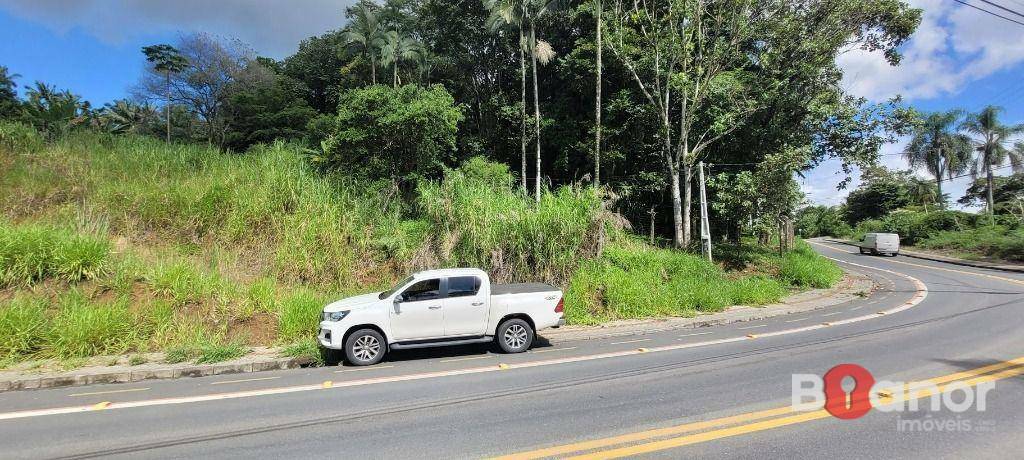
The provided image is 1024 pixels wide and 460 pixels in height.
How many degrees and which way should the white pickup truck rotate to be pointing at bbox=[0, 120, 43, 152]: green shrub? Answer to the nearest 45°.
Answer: approximately 45° to its right

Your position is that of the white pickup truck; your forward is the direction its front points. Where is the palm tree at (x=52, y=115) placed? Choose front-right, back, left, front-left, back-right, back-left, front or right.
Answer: front-right

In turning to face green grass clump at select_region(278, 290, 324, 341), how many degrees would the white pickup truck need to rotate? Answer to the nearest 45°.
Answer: approximately 45° to its right

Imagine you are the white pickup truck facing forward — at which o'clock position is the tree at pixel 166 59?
The tree is roughly at 2 o'clock from the white pickup truck.

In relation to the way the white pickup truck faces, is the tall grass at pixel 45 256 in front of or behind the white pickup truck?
in front

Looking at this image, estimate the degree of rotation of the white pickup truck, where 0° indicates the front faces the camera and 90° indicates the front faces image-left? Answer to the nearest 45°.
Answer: approximately 90°

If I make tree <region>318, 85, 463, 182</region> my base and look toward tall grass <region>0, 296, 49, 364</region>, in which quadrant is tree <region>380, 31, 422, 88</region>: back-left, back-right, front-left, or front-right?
back-right

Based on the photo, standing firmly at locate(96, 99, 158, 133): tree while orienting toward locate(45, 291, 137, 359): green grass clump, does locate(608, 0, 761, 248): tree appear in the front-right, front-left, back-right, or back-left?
front-left

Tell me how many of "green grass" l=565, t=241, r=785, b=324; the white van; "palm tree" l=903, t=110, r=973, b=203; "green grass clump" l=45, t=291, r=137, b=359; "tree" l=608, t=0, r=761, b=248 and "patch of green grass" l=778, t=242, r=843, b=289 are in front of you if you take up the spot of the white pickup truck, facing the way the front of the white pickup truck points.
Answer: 1

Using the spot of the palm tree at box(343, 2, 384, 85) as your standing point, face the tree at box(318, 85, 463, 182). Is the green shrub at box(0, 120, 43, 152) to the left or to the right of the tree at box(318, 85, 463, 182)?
right

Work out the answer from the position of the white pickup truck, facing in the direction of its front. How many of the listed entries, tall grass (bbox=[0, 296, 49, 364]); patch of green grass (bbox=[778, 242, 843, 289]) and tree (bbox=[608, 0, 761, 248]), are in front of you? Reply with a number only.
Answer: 1

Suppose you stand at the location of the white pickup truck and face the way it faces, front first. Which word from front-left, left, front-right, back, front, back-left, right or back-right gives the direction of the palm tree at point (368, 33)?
right

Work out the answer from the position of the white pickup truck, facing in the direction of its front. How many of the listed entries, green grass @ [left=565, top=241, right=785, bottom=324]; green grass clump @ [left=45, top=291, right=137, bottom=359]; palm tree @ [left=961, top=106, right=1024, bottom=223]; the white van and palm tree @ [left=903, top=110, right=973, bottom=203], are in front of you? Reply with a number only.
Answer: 1
